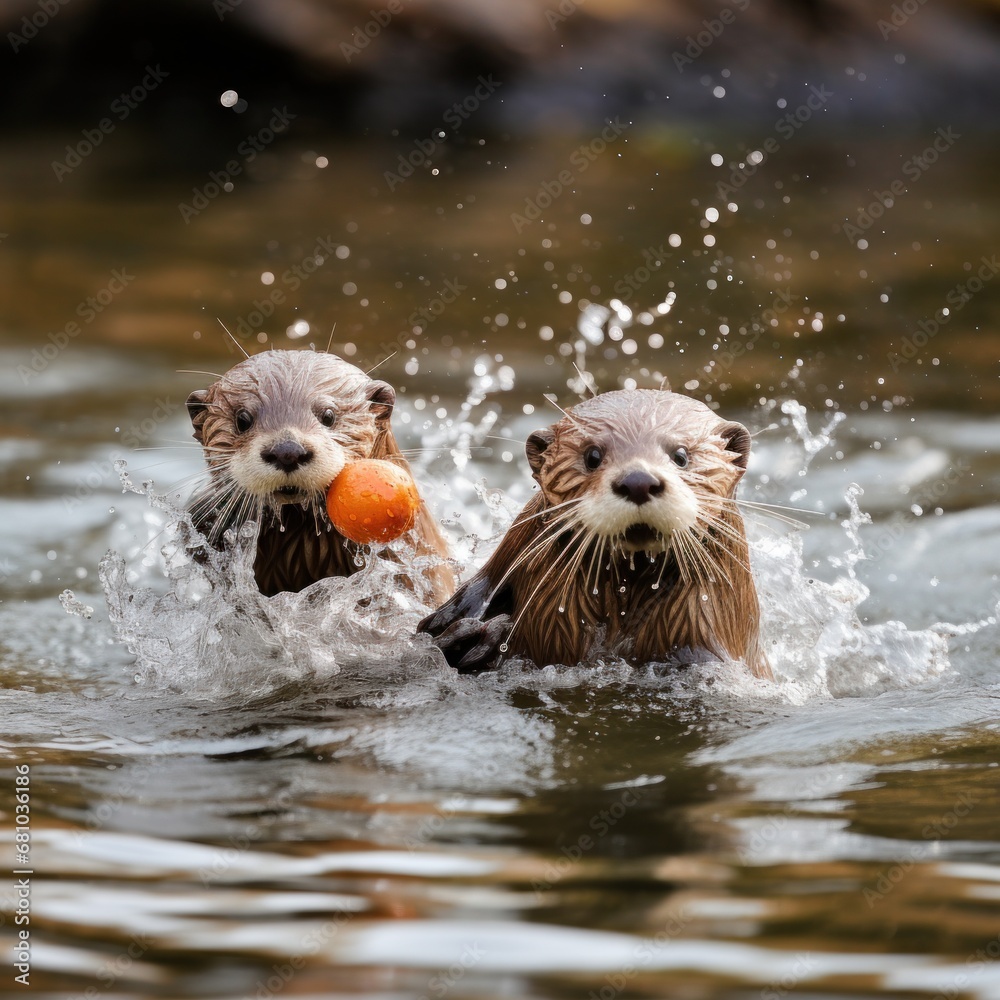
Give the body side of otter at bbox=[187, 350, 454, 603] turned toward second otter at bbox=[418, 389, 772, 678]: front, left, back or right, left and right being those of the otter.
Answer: left

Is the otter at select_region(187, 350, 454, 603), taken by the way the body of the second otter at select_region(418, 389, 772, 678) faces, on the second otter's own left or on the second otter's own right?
on the second otter's own right

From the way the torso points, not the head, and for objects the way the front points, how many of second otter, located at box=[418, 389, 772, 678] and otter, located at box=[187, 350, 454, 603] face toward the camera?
2

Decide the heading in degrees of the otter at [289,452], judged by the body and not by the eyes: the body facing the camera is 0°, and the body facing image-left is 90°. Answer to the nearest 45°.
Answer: approximately 0°

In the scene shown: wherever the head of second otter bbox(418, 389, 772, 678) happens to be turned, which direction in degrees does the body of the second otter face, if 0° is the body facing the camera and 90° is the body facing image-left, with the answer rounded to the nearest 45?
approximately 0°
